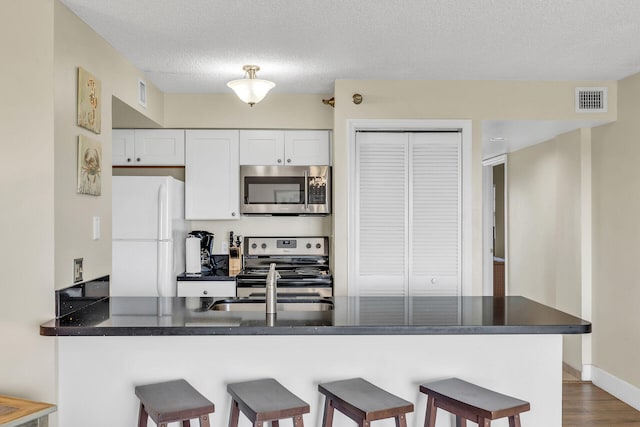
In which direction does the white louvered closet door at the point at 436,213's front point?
toward the camera

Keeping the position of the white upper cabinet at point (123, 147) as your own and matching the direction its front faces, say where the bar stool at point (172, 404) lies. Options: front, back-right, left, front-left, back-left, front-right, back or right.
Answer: front

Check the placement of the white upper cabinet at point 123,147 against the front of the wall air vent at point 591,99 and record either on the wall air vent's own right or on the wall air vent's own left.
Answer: on the wall air vent's own right

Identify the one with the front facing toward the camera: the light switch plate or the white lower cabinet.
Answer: the white lower cabinet

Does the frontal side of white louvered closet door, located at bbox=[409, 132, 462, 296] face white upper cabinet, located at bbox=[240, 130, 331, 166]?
no

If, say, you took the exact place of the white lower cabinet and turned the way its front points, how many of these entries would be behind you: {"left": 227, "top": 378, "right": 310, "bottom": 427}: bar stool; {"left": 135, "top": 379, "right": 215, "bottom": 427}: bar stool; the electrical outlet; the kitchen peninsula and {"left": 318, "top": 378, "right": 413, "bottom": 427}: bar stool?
0

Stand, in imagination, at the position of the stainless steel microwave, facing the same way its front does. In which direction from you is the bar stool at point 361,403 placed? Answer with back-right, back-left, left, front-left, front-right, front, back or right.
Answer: front

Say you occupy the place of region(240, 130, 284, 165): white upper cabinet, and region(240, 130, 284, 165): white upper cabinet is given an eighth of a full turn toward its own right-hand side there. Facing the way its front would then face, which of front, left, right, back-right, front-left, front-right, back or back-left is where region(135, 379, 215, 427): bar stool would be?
front-left

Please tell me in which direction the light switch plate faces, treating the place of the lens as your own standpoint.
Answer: facing to the right of the viewer

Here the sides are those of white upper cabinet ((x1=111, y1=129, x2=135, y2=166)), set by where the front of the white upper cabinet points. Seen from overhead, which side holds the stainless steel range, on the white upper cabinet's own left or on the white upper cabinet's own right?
on the white upper cabinet's own left

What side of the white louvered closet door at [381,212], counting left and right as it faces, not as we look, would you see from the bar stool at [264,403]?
front

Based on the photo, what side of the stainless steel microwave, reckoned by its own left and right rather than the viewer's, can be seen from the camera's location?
front

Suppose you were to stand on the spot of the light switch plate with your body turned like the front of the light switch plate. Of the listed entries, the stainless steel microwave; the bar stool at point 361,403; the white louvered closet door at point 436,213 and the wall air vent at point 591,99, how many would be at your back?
0

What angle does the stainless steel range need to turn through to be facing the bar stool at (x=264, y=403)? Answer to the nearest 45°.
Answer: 0° — it already faces it

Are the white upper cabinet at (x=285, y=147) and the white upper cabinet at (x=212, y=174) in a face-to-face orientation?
no

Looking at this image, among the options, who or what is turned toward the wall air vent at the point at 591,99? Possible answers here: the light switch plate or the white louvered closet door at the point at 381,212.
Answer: the light switch plate

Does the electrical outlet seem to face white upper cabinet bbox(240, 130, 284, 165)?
no

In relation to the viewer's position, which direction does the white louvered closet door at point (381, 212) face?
facing the viewer

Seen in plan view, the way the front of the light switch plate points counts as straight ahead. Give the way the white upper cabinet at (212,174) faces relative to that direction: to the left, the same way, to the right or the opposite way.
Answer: to the right

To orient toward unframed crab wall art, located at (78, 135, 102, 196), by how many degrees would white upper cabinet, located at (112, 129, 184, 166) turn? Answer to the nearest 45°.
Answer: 0° — it already faces it

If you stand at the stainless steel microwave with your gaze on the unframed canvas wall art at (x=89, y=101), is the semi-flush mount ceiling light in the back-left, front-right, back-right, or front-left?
front-left

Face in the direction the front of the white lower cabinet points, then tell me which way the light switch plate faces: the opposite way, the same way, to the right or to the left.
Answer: to the left
